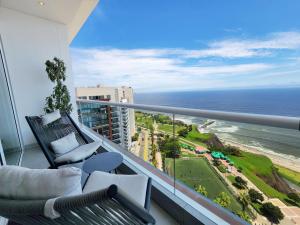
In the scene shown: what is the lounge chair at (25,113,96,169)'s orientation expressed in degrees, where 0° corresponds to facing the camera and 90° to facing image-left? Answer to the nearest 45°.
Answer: approximately 315°

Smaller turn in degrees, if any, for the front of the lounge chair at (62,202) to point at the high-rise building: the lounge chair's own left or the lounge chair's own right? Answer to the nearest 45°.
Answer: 0° — it already faces it
